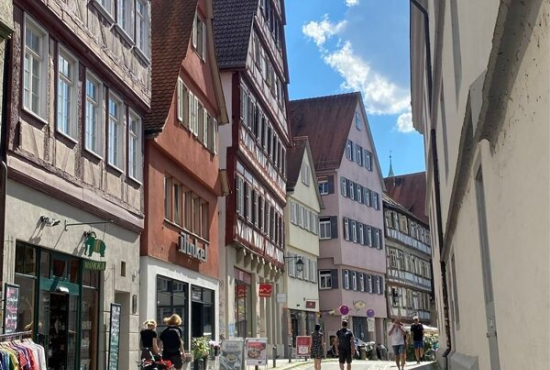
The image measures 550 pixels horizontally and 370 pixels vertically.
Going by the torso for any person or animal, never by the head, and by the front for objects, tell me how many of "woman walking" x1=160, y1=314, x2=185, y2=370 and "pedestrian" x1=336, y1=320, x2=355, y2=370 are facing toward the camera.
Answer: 0

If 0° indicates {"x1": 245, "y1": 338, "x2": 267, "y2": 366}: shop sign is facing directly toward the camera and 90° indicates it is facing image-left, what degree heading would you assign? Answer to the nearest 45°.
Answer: approximately 0°

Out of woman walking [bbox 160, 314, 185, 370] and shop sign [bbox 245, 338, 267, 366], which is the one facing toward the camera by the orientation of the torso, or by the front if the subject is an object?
the shop sign

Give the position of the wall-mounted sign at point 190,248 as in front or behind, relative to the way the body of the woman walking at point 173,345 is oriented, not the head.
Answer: in front

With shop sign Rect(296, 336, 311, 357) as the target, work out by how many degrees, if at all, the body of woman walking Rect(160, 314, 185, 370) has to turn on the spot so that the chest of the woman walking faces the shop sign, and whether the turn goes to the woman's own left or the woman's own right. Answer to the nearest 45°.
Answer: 0° — they already face it

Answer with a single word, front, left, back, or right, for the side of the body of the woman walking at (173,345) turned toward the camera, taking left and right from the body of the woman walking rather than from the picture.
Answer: back

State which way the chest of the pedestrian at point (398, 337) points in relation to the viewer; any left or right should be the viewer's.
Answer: facing the viewer

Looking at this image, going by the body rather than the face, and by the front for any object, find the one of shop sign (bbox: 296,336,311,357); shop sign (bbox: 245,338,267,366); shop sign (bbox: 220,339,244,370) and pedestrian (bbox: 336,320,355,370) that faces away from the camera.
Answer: the pedestrian

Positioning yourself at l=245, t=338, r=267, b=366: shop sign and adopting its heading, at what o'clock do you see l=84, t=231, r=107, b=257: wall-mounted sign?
The wall-mounted sign is roughly at 1 o'clock from the shop sign.

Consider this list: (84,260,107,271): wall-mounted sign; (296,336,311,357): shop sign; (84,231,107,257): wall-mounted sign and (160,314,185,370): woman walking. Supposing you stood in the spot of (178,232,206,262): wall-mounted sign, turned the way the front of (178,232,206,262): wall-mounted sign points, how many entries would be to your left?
1

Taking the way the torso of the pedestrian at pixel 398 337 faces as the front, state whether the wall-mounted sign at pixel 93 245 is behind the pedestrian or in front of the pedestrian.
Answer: in front

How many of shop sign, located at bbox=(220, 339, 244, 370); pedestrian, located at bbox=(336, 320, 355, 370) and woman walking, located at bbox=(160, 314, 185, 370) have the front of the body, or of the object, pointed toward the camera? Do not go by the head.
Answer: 1

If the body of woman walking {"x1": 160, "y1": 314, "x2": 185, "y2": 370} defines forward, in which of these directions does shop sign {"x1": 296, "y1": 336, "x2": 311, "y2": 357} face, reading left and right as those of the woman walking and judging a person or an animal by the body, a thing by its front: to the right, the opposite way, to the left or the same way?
the opposite way

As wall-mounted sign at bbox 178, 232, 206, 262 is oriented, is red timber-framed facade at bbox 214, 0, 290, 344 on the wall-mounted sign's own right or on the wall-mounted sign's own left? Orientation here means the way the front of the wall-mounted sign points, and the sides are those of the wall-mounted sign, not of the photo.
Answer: on the wall-mounted sign's own left

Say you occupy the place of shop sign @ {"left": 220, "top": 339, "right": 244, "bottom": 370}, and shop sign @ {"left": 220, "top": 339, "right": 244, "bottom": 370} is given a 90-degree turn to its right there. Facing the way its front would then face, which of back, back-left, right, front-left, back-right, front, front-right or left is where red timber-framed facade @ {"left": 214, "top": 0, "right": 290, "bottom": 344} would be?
right
